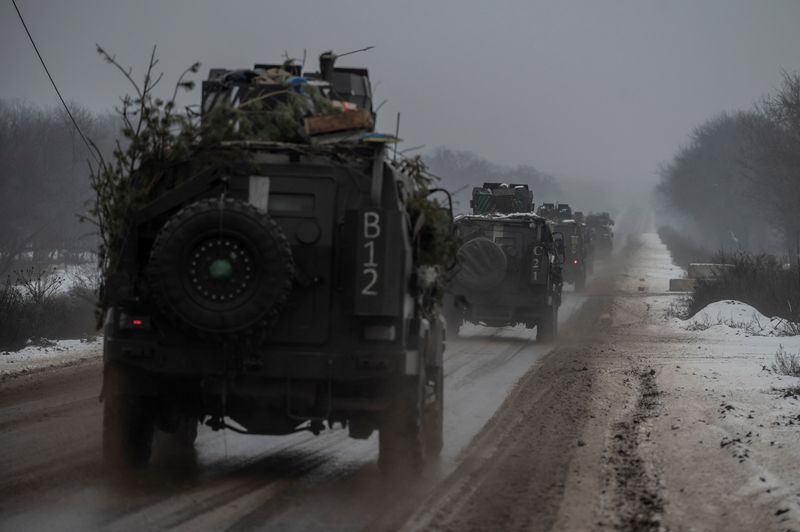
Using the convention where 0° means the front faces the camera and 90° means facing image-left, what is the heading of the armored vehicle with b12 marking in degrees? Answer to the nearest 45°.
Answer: approximately 180°

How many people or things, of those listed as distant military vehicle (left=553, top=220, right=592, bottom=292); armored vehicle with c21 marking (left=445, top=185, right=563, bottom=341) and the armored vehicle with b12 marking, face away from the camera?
3

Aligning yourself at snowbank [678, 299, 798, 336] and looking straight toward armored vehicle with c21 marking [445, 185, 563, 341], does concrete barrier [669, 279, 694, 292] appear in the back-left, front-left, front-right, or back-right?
back-right

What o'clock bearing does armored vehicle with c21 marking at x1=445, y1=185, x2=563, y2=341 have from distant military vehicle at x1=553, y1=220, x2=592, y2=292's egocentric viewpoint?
The armored vehicle with c21 marking is roughly at 6 o'clock from the distant military vehicle.

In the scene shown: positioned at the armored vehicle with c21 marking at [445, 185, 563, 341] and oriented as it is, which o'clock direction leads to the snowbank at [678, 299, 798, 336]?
The snowbank is roughly at 2 o'clock from the armored vehicle with c21 marking.

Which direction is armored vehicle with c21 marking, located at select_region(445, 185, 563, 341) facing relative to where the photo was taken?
away from the camera

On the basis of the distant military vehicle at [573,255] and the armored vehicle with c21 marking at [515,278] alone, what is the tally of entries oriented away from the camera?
2

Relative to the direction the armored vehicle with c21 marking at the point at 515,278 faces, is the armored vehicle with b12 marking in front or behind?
behind

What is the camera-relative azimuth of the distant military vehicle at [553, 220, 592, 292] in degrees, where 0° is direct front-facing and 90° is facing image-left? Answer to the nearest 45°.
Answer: approximately 180°

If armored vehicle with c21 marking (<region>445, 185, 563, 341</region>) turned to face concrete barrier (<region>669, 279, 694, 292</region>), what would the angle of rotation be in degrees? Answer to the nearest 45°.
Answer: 0° — it already faces it

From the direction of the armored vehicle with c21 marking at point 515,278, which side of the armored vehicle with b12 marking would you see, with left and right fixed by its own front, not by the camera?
front

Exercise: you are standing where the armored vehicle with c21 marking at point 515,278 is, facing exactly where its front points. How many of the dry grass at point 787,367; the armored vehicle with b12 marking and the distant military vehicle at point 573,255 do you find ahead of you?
1

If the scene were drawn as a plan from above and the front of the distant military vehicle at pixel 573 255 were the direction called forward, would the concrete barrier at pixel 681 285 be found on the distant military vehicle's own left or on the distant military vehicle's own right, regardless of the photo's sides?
on the distant military vehicle's own right
